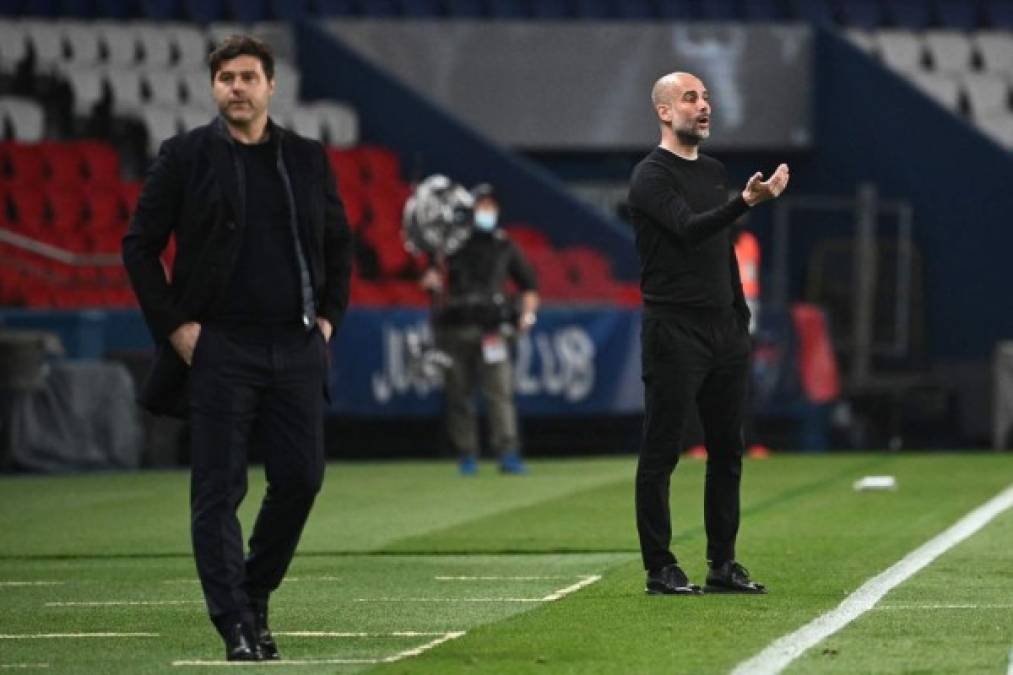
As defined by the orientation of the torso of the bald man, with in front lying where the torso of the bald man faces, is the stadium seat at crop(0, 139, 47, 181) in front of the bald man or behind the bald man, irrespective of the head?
behind

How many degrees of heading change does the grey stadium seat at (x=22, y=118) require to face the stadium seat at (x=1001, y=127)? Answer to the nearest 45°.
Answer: approximately 90° to its left

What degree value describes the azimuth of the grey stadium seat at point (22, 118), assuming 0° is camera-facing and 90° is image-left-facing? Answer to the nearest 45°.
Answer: approximately 0°

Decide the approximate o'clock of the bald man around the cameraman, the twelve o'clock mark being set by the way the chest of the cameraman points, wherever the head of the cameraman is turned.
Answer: The bald man is roughly at 12 o'clock from the cameraman.

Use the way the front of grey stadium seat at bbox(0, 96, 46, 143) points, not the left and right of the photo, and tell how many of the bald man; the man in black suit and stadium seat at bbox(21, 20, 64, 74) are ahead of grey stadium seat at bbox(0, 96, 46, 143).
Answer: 2

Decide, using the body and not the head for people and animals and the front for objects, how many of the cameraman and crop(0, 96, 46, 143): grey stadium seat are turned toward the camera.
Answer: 2

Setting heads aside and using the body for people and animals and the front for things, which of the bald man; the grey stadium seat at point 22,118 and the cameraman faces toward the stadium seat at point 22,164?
the grey stadium seat

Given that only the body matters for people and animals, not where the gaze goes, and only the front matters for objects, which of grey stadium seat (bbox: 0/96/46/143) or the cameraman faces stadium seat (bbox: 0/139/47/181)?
the grey stadium seat

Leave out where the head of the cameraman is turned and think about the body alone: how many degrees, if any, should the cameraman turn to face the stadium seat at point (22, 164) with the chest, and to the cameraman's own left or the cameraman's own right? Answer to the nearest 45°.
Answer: approximately 135° to the cameraman's own right

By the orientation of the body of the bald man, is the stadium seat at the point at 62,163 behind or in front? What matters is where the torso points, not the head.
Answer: behind

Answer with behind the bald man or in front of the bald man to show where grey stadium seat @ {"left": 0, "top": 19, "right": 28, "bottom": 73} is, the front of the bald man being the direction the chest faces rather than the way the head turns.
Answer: behind
